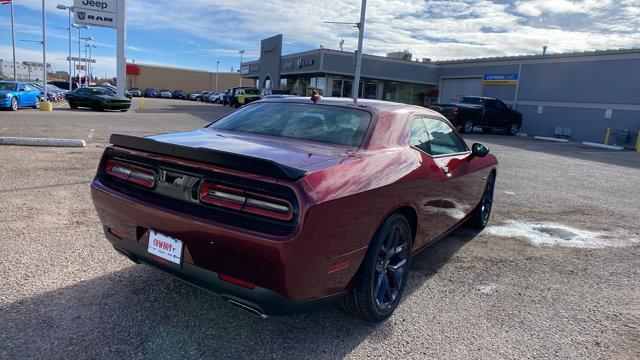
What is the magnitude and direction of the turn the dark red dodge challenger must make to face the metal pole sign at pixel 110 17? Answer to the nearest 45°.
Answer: approximately 90° to its left

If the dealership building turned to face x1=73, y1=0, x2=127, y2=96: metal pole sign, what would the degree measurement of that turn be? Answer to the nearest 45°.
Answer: approximately 45° to its right

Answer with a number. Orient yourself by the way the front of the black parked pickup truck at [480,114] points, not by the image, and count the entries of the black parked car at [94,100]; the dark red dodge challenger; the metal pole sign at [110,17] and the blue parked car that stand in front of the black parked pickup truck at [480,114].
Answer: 0

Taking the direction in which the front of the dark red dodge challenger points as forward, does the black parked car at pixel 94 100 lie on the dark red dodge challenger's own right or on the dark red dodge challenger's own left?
on the dark red dodge challenger's own left

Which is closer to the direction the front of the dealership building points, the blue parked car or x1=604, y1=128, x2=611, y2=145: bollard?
the blue parked car

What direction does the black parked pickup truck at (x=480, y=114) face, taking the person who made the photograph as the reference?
facing away from the viewer and to the right of the viewer

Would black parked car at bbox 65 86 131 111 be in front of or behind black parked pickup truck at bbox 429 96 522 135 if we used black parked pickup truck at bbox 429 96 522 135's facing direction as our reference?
behind

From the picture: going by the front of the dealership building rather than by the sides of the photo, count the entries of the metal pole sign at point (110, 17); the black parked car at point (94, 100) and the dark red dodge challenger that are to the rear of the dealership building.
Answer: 0

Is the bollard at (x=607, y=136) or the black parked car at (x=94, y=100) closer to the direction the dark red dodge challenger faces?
the bollard

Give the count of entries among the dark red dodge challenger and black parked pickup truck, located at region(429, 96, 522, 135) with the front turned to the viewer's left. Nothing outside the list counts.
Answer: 0

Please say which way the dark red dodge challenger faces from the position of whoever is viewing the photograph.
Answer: facing away from the viewer and to the right of the viewer

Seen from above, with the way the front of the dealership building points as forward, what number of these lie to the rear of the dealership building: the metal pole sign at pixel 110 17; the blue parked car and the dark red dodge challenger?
0

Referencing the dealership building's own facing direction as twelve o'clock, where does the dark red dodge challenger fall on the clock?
The dark red dodge challenger is roughly at 11 o'clock from the dealership building.

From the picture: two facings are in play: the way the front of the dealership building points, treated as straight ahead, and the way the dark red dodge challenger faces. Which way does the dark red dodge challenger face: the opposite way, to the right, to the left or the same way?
the opposite way

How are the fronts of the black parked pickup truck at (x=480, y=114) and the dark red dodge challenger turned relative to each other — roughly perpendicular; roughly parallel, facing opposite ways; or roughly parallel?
roughly parallel

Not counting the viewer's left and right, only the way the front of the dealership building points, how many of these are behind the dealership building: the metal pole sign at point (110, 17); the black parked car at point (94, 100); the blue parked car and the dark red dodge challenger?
0

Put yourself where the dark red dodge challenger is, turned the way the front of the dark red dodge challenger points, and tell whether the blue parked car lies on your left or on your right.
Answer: on your left
